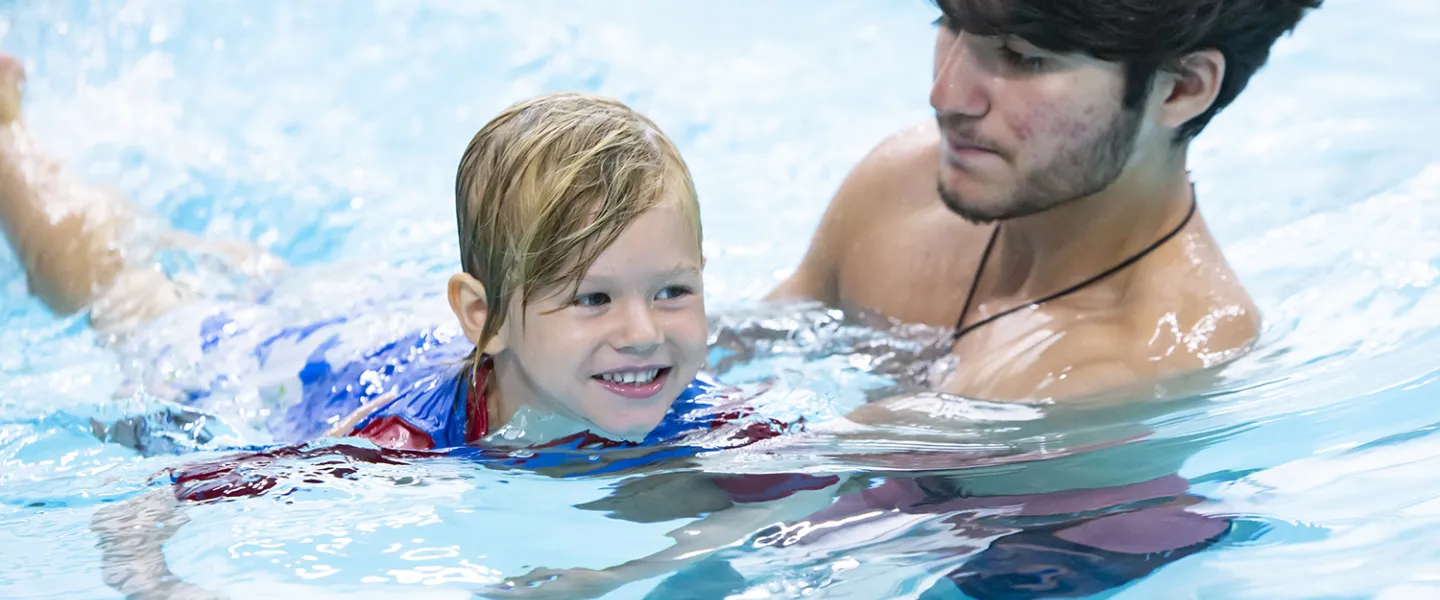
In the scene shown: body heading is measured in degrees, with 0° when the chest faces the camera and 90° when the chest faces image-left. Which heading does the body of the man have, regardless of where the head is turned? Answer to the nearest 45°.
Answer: approximately 45°

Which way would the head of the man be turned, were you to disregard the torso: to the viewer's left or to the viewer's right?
to the viewer's left

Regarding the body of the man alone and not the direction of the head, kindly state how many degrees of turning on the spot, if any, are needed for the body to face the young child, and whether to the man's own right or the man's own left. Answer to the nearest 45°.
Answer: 0° — they already face them
